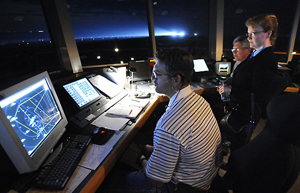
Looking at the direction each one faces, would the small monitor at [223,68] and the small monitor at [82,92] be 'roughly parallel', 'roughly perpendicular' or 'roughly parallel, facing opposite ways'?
roughly perpendicular

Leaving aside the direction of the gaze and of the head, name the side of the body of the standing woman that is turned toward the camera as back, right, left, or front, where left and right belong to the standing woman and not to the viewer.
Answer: left

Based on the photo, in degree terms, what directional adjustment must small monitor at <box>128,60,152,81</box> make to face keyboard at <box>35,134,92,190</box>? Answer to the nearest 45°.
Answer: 0° — it already faces it

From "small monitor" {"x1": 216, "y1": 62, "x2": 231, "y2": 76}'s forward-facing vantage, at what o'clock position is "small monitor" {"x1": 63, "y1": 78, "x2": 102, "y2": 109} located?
"small monitor" {"x1": 63, "y1": 78, "x2": 102, "y2": 109} is roughly at 1 o'clock from "small monitor" {"x1": 216, "y1": 62, "x2": 231, "y2": 76}.

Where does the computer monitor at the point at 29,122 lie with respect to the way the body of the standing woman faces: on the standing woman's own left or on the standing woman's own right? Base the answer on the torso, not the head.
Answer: on the standing woman's own left

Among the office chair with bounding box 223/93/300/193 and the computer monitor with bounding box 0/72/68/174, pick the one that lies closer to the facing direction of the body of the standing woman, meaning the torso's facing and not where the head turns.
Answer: the computer monitor
